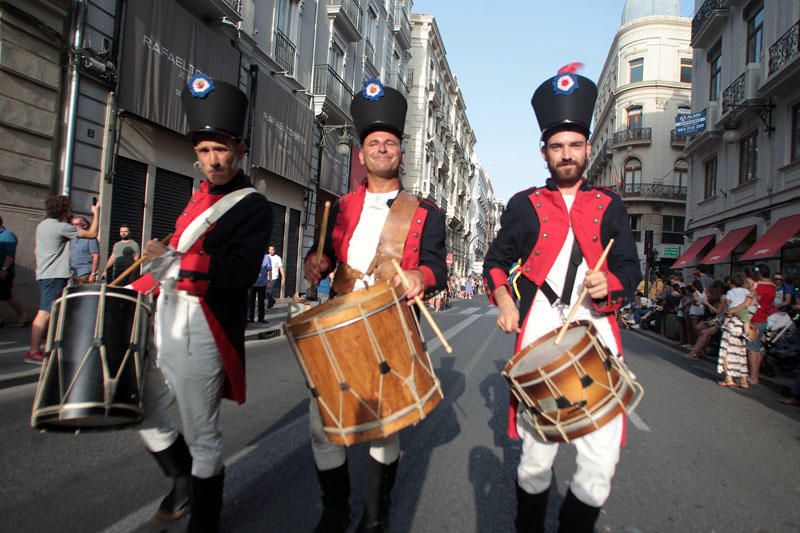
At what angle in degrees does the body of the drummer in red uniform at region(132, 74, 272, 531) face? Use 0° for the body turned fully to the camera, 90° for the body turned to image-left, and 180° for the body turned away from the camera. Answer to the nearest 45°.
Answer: approximately 45°

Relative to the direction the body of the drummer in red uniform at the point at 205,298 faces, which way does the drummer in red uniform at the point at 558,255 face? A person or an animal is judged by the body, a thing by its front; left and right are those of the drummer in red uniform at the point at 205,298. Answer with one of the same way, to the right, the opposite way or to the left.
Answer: the same way

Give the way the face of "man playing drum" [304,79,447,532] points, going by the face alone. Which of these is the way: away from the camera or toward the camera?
toward the camera

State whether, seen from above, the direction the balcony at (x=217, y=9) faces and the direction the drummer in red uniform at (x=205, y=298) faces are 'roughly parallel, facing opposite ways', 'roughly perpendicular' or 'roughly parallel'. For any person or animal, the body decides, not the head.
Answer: roughly perpendicular

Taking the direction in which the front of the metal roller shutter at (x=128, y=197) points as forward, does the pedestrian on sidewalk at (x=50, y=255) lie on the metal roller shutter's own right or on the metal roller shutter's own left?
on the metal roller shutter's own right

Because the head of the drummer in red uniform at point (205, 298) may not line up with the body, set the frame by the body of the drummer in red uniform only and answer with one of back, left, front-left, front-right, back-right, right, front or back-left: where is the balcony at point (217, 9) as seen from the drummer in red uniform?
back-right

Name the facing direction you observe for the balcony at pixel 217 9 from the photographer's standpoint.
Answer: facing the viewer and to the right of the viewer

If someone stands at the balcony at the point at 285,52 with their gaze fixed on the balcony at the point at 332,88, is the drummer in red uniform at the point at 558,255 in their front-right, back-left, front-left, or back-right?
back-right

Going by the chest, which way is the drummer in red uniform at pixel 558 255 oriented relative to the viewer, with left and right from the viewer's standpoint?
facing the viewer

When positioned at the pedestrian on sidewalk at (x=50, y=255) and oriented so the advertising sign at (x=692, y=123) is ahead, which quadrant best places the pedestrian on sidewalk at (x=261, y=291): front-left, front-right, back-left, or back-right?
front-left

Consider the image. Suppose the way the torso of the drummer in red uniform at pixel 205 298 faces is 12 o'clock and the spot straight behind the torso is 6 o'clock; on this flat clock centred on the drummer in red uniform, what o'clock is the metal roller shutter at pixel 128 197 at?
The metal roller shutter is roughly at 4 o'clock from the drummer in red uniform.

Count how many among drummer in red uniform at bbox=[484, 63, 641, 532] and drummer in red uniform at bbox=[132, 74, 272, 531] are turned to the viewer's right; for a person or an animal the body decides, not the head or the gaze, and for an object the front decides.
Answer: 0

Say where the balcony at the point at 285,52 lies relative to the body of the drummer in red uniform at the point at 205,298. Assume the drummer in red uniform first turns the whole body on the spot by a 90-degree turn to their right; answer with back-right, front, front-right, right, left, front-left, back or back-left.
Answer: front-right

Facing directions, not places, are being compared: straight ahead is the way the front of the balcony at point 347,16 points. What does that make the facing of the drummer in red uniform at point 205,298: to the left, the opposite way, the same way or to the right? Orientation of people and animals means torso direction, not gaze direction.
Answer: to the right

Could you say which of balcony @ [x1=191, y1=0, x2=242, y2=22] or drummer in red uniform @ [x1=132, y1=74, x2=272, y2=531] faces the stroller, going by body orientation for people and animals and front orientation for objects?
the balcony
